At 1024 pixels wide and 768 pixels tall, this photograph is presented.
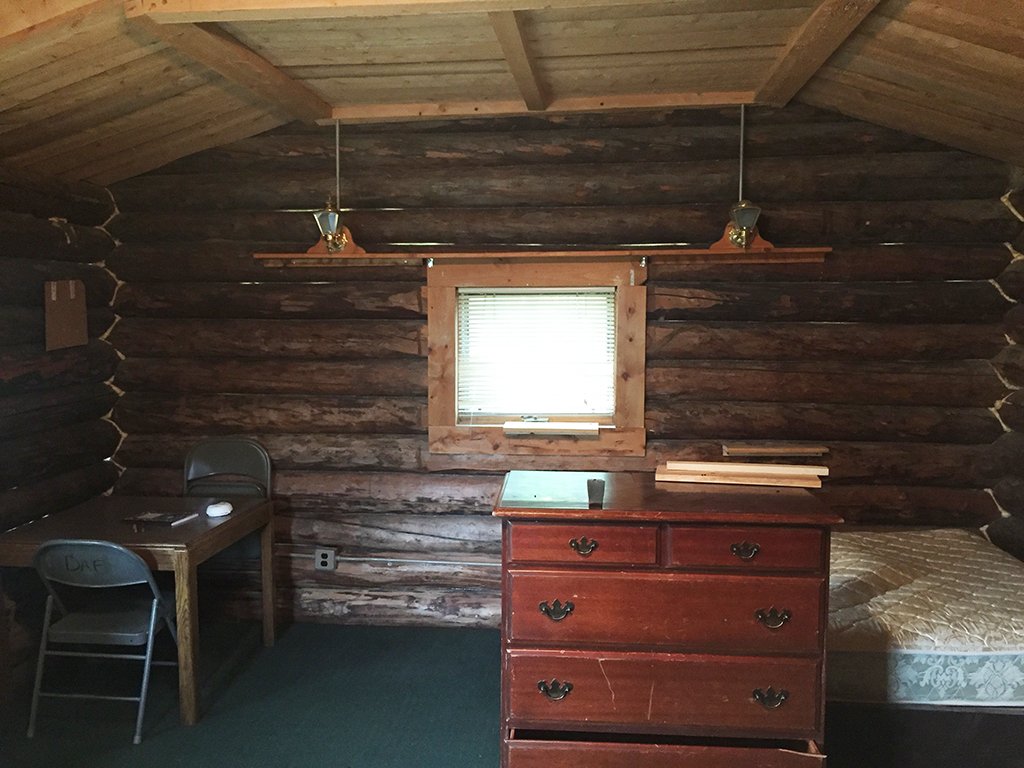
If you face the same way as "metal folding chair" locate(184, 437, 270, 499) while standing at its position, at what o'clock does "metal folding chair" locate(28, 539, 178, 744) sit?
"metal folding chair" locate(28, 539, 178, 744) is roughly at 1 o'clock from "metal folding chair" locate(184, 437, 270, 499).

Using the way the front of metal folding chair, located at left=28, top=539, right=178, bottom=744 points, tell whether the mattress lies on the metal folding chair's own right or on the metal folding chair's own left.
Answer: on the metal folding chair's own right

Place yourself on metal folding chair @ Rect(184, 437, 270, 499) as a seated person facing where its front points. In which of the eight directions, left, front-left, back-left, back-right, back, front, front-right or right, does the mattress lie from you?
front-left

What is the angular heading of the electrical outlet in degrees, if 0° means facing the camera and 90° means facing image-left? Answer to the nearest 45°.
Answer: approximately 0°

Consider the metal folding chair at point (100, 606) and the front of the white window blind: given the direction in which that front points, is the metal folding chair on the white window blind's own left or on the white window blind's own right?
on the white window blind's own right

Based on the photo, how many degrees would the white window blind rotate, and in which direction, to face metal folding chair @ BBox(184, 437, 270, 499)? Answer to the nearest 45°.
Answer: approximately 90° to its right

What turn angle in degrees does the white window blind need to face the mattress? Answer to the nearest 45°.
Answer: approximately 45° to its left

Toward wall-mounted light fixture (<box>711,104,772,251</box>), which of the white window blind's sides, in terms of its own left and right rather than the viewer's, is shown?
left

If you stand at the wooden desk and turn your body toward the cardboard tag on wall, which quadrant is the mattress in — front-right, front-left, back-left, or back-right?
back-right

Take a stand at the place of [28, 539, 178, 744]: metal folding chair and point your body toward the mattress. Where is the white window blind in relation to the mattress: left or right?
left

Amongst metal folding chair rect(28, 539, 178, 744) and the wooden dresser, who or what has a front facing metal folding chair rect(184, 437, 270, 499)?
metal folding chair rect(28, 539, 178, 744)

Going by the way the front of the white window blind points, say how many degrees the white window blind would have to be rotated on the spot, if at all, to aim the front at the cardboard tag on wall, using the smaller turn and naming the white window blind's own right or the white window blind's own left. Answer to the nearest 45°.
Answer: approximately 90° to the white window blind's own right
